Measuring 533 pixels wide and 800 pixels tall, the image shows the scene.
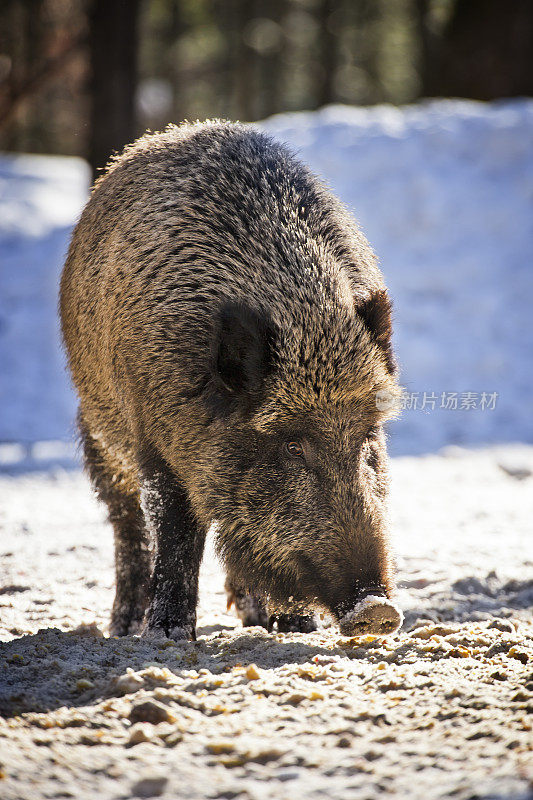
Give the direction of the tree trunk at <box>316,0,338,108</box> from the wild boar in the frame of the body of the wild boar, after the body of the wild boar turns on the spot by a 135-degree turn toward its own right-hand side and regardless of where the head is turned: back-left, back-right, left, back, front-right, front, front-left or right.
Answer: right

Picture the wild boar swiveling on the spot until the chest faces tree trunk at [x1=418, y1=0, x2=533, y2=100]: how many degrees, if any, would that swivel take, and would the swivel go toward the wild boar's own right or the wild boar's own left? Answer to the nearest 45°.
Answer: approximately 135° to the wild boar's own left

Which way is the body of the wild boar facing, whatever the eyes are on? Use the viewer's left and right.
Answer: facing the viewer and to the right of the viewer
